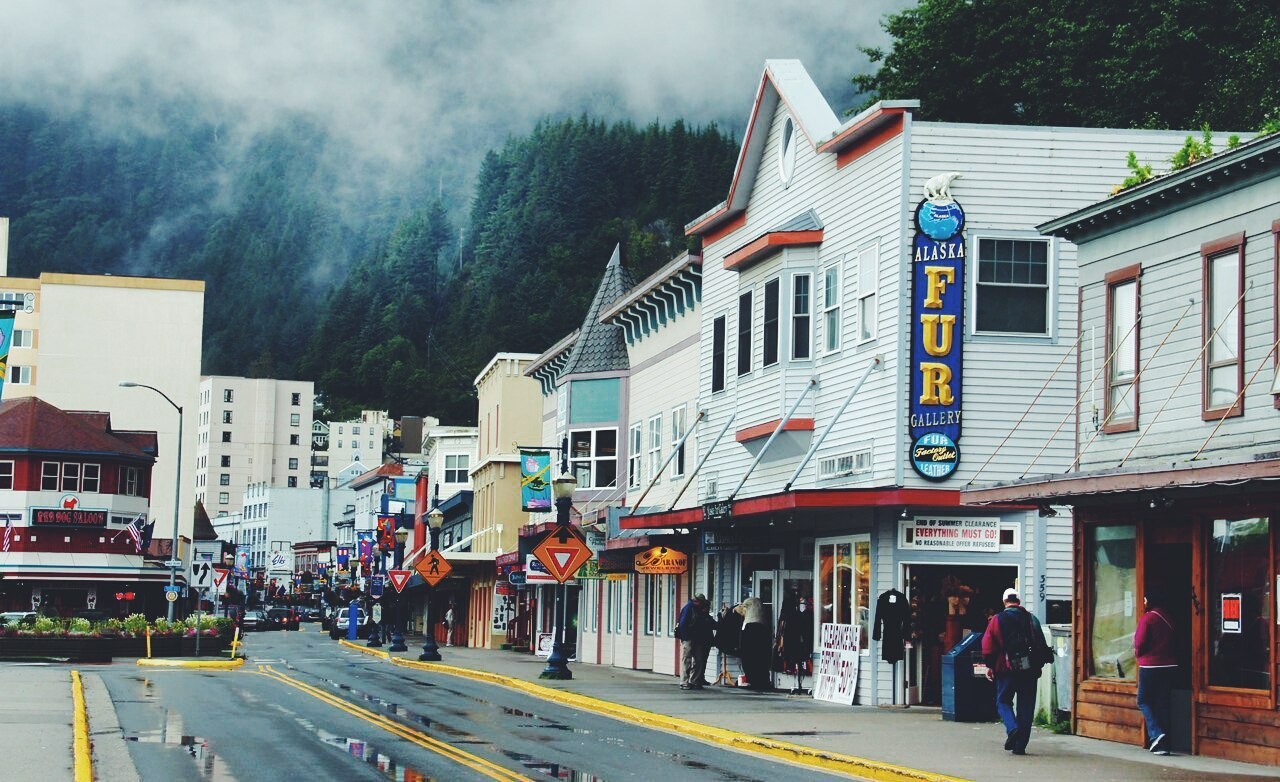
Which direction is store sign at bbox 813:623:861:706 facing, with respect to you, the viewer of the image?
facing the viewer and to the left of the viewer

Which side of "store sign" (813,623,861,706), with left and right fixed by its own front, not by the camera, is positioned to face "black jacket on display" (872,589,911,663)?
left

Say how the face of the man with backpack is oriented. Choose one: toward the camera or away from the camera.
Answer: away from the camera

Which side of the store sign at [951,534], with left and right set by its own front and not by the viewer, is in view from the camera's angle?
front

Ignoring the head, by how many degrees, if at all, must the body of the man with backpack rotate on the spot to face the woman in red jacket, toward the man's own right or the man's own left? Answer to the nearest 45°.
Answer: approximately 90° to the man's own right

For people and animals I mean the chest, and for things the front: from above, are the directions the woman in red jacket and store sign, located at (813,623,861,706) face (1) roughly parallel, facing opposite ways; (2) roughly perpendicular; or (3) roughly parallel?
roughly perpendicular

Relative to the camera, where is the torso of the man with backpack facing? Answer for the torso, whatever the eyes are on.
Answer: away from the camera

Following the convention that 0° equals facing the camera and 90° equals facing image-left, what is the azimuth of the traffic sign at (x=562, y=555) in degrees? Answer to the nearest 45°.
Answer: approximately 0°

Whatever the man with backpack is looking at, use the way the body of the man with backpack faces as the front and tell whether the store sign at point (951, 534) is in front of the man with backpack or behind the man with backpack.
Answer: in front
